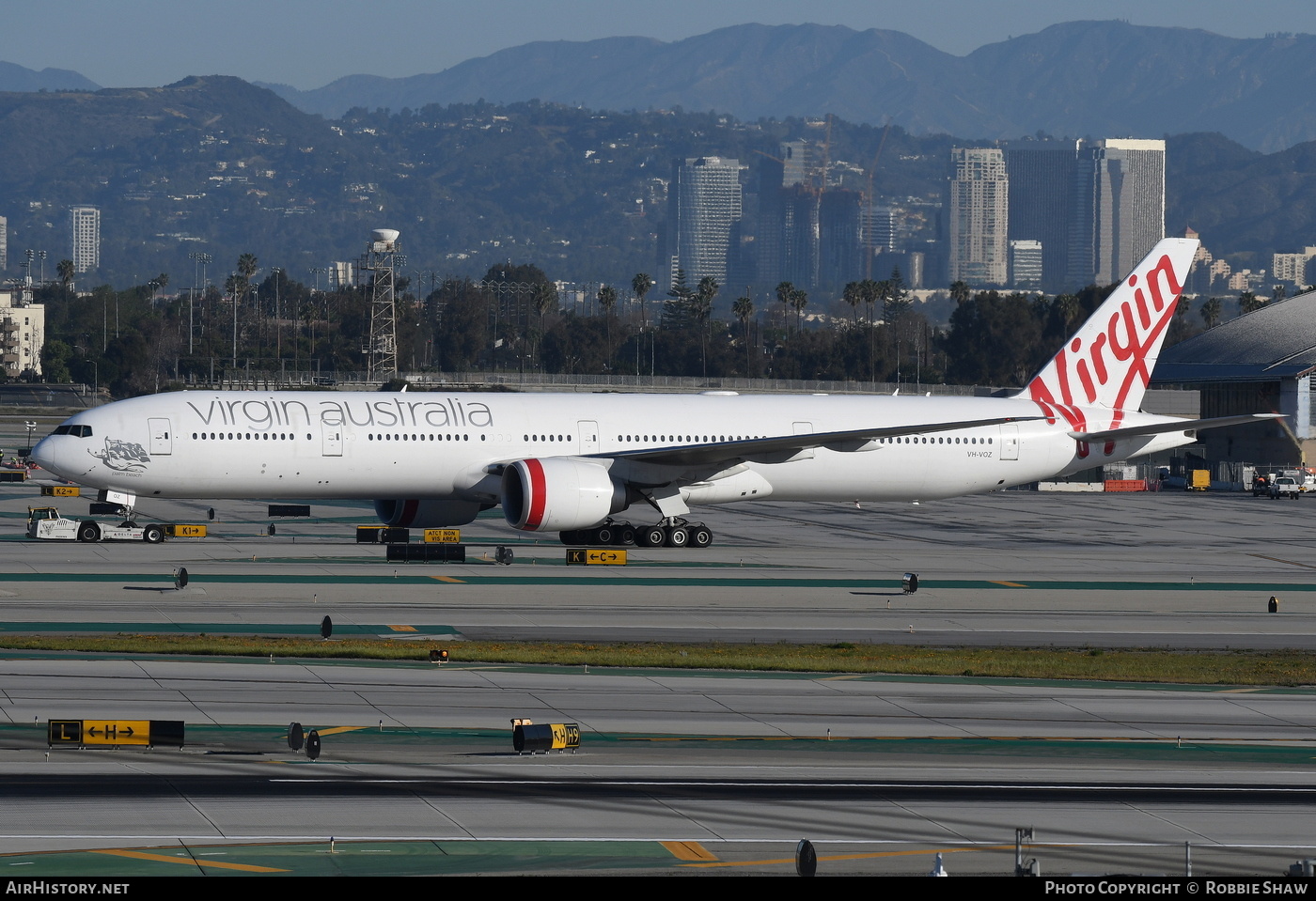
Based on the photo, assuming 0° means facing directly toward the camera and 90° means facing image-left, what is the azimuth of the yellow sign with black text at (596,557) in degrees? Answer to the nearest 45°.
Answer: approximately 0°

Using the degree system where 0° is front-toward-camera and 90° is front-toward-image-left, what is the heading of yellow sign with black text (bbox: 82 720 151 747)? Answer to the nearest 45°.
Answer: approximately 0°

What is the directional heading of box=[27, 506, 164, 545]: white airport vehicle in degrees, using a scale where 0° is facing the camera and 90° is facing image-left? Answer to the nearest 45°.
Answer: approximately 90°

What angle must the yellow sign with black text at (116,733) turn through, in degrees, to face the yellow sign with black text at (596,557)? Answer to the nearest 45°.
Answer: approximately 135° to its left

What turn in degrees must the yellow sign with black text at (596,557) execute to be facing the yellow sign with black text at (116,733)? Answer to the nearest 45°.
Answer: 0° — it already faces it

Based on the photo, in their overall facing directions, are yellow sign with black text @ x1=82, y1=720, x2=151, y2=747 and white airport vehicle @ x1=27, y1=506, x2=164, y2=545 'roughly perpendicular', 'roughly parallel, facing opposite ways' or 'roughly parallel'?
roughly perpendicular

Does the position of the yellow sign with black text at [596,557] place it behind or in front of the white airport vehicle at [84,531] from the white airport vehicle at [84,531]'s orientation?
behind

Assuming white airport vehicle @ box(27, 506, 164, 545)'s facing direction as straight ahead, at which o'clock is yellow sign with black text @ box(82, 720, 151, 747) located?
The yellow sign with black text is roughly at 9 o'clock from the white airport vehicle.

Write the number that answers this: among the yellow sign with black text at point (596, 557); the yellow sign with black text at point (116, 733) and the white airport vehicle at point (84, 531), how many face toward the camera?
2

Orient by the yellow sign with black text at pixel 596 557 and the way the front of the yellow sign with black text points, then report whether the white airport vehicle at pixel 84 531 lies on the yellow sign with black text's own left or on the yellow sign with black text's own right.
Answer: on the yellow sign with black text's own right

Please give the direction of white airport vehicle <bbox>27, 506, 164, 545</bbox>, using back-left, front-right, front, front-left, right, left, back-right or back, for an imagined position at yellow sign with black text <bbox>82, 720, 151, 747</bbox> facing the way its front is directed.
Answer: back

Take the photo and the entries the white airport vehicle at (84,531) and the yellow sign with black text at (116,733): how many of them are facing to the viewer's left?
1

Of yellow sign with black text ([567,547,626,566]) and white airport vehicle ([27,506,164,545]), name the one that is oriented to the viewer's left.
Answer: the white airport vehicle

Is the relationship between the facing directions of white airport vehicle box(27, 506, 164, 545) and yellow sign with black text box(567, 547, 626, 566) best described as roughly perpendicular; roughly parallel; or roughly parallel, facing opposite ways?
roughly perpendicular
